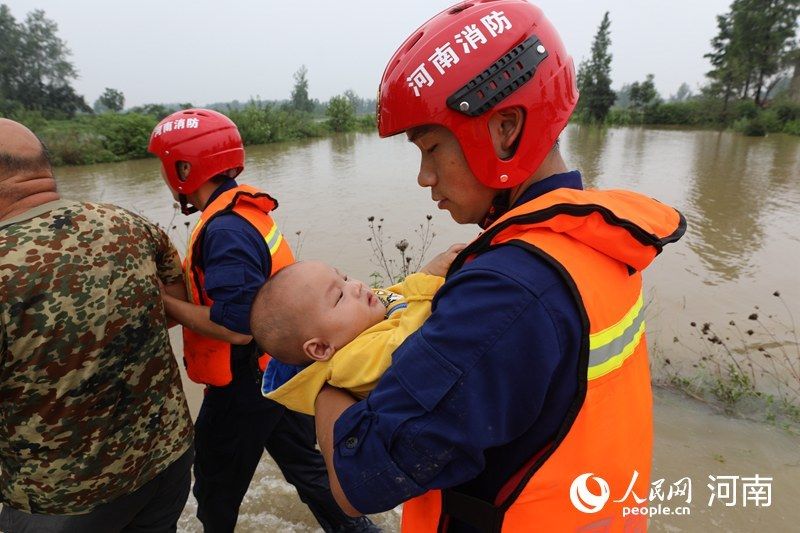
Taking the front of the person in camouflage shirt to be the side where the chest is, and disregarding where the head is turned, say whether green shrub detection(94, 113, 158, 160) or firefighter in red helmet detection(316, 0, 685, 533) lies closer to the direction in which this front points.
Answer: the green shrub

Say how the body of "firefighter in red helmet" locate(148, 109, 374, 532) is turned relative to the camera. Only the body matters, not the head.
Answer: to the viewer's left

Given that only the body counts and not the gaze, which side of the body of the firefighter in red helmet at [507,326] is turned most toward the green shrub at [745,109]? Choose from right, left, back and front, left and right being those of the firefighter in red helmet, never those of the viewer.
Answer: right

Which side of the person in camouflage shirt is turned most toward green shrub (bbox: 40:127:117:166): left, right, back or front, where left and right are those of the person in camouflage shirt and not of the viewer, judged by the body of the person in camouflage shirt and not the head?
front

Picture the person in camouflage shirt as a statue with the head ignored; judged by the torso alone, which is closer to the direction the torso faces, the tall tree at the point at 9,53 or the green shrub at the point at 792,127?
the tall tree

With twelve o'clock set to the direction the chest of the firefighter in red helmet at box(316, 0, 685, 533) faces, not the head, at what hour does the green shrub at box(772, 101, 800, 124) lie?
The green shrub is roughly at 4 o'clock from the firefighter in red helmet.

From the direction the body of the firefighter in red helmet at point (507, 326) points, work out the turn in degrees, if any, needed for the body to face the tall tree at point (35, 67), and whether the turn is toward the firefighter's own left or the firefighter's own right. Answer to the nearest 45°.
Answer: approximately 45° to the firefighter's own right

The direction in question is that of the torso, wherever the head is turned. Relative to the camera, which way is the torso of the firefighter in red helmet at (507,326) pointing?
to the viewer's left

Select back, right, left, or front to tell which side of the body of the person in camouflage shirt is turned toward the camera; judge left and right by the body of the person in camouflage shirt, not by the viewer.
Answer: back

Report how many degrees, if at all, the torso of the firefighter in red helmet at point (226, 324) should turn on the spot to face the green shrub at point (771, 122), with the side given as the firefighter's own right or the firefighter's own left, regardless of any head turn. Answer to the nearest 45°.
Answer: approximately 135° to the firefighter's own right

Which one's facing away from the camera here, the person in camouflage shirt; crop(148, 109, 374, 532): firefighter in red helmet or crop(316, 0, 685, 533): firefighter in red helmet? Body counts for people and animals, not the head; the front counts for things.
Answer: the person in camouflage shirt

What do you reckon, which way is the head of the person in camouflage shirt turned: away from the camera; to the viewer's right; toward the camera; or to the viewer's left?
away from the camera

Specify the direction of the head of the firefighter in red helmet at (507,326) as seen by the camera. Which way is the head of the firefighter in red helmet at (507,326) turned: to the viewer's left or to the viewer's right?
to the viewer's left
